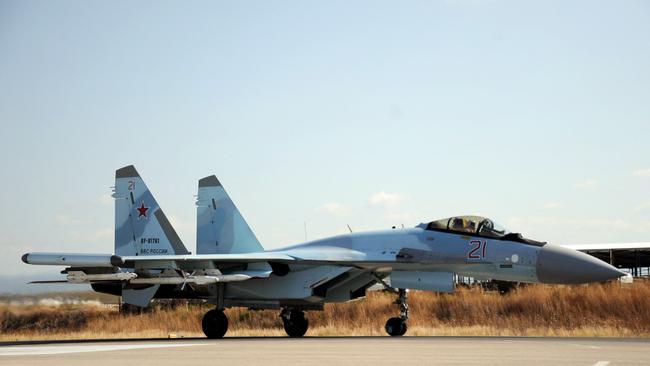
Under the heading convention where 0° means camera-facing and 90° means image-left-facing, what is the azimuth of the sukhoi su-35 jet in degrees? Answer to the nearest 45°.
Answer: approximately 315°
